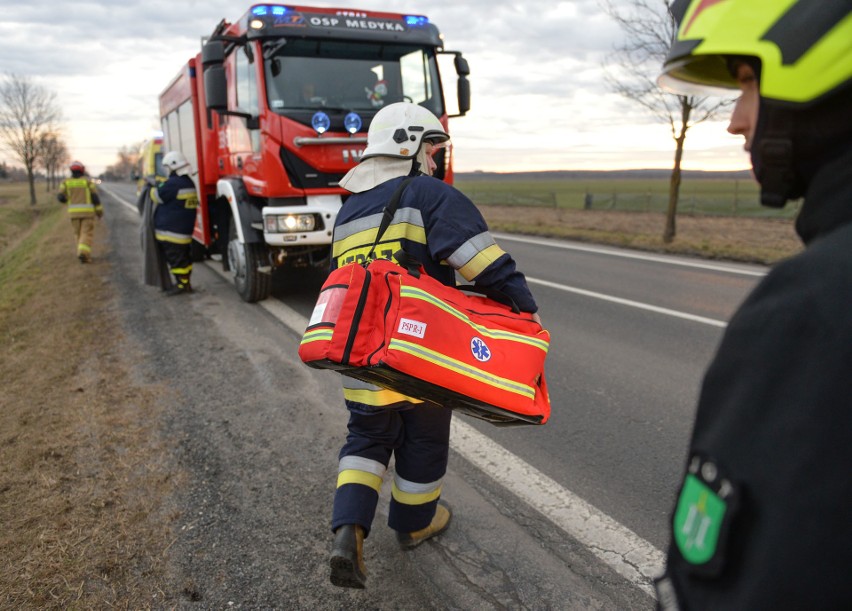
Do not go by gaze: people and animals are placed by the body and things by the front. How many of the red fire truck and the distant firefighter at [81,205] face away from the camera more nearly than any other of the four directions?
1

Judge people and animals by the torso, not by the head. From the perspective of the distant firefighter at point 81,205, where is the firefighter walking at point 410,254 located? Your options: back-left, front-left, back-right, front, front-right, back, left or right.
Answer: back

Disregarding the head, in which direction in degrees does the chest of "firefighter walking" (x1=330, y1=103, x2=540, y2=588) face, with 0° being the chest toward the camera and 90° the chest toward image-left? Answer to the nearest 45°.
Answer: approximately 225°

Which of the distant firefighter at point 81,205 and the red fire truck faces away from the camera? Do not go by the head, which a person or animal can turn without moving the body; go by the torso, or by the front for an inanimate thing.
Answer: the distant firefighter

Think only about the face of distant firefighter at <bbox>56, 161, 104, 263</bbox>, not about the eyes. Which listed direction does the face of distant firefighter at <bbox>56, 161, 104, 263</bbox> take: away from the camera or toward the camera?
away from the camera

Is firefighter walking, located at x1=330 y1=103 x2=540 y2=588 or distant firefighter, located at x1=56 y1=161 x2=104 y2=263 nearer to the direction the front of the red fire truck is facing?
the firefighter walking

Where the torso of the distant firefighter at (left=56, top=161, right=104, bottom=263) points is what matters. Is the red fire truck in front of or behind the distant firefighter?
behind

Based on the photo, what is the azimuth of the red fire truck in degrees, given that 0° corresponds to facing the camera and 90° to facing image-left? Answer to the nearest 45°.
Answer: approximately 315°

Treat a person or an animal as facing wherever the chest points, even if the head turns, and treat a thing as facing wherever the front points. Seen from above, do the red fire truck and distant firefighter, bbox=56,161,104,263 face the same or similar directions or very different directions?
very different directions

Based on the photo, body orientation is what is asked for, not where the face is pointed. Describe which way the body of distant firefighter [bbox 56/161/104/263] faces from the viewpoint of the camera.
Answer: away from the camera

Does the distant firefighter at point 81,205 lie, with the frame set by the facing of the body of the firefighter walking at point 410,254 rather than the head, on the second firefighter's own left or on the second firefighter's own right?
on the second firefighter's own left
